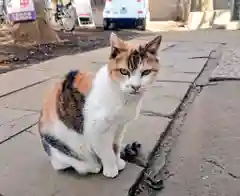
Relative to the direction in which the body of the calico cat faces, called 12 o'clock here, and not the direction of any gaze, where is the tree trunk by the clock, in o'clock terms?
The tree trunk is roughly at 7 o'clock from the calico cat.

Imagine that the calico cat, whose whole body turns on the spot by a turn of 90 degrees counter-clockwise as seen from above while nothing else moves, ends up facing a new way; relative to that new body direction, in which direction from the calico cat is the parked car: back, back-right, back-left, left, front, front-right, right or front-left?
front-left

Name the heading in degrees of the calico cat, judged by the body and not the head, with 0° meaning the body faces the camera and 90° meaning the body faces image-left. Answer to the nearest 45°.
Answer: approximately 315°
